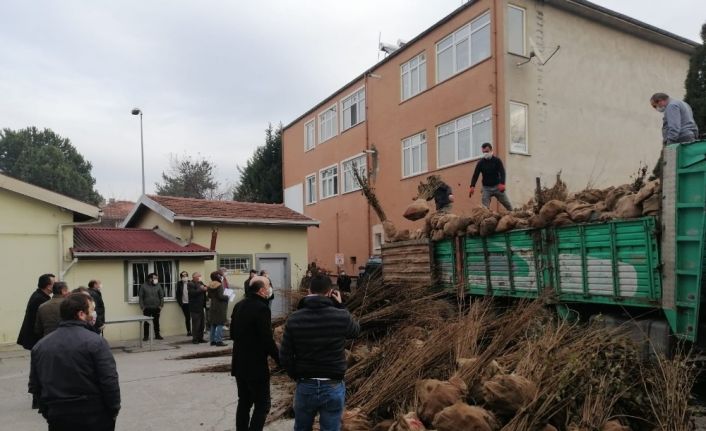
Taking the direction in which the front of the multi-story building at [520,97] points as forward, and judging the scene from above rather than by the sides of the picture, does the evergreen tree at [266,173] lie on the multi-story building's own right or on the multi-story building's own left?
on the multi-story building's own right

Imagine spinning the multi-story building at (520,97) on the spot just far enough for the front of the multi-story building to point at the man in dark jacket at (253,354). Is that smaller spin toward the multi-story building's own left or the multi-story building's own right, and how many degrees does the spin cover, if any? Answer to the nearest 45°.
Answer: approximately 45° to the multi-story building's own left

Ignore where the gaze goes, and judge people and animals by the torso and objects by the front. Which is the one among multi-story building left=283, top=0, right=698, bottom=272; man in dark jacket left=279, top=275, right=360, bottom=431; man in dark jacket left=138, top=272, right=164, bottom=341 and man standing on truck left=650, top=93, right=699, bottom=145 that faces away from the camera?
man in dark jacket left=279, top=275, right=360, bottom=431

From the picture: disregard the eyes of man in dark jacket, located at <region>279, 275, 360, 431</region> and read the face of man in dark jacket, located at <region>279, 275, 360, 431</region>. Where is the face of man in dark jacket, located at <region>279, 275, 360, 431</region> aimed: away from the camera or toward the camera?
away from the camera

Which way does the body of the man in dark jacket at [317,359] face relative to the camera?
away from the camera

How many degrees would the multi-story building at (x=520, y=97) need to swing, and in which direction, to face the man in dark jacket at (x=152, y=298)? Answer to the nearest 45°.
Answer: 0° — it already faces them

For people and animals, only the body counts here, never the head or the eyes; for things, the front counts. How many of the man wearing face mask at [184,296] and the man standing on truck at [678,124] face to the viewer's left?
1

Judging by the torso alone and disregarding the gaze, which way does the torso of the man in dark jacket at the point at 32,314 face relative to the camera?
to the viewer's right

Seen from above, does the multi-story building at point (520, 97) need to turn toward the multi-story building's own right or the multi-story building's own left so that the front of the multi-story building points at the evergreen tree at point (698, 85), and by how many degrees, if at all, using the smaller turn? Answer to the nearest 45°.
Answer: approximately 90° to the multi-story building's own left
